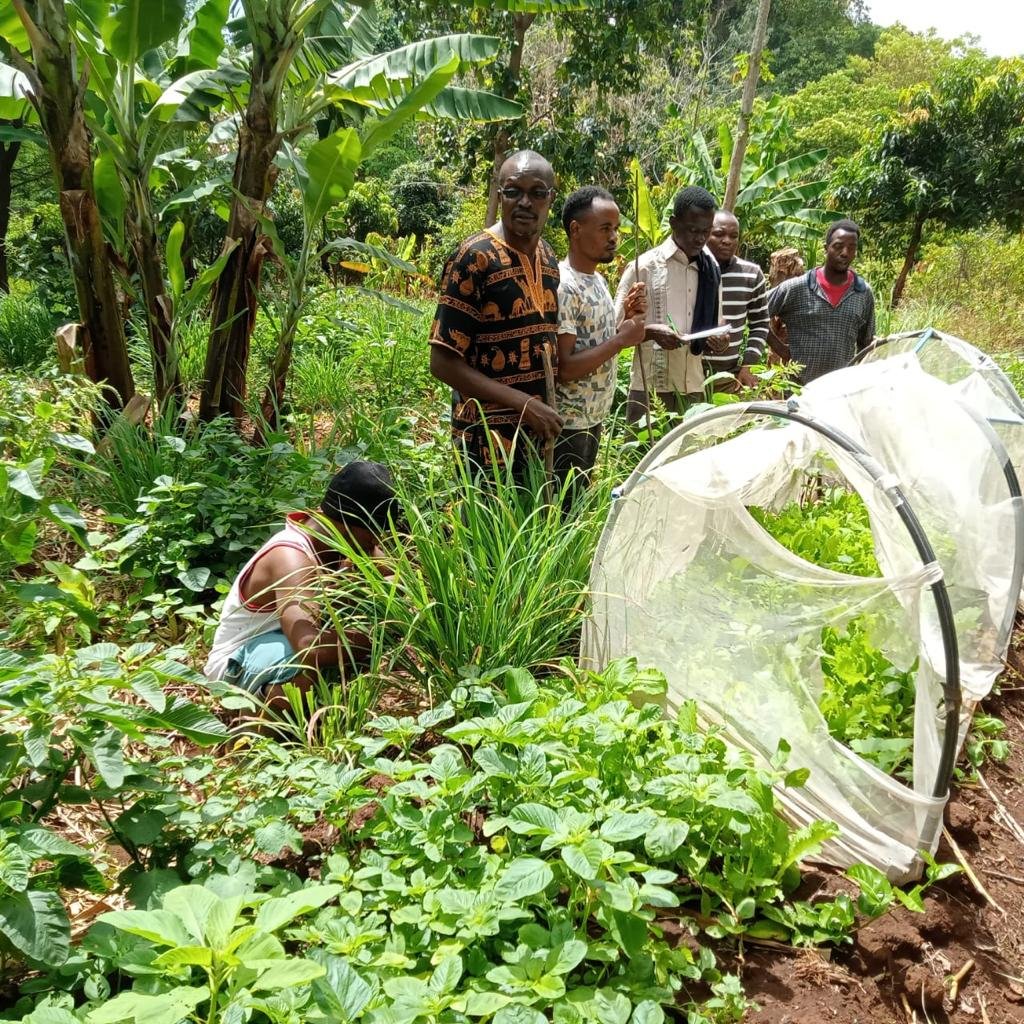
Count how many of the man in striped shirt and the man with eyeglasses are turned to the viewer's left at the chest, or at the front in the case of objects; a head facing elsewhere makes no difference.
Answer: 0

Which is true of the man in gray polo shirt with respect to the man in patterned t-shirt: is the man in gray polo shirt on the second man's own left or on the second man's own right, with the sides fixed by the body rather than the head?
on the second man's own left

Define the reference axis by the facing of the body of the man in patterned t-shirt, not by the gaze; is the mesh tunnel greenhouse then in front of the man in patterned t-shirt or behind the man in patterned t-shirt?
in front

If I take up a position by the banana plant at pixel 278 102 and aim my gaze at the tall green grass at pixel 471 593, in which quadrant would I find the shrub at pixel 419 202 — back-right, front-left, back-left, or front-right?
back-left

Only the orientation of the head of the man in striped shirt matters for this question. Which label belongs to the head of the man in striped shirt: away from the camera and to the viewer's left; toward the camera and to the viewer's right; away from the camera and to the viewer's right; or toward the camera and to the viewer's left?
toward the camera and to the viewer's left

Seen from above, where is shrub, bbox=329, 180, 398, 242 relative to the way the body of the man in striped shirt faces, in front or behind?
behind

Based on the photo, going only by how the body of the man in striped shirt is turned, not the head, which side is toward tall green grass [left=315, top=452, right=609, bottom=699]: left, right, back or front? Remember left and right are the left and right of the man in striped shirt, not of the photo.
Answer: front

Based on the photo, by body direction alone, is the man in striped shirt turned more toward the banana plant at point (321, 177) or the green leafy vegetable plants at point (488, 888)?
the green leafy vegetable plants

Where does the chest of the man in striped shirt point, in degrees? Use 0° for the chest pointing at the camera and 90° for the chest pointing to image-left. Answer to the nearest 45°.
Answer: approximately 0°
